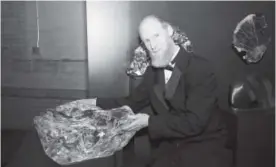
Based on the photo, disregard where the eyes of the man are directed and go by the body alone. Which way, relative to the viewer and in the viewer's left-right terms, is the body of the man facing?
facing the viewer and to the left of the viewer
